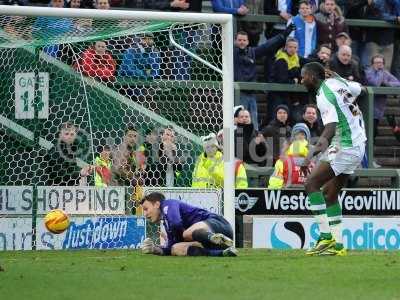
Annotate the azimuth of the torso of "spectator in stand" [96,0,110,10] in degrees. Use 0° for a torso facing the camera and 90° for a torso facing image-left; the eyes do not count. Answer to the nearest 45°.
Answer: approximately 0°

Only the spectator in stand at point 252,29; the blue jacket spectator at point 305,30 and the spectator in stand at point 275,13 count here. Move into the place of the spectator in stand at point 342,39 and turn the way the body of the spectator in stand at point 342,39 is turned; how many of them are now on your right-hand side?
3

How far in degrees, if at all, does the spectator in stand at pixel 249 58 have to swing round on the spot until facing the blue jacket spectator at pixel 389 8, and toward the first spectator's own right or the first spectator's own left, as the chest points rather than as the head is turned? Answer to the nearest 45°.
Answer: approximately 135° to the first spectator's own left

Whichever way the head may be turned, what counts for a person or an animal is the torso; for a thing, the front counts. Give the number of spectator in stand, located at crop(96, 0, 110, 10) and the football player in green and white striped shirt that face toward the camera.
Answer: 1

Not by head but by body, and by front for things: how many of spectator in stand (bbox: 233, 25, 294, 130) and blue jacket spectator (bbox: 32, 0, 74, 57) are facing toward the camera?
2
